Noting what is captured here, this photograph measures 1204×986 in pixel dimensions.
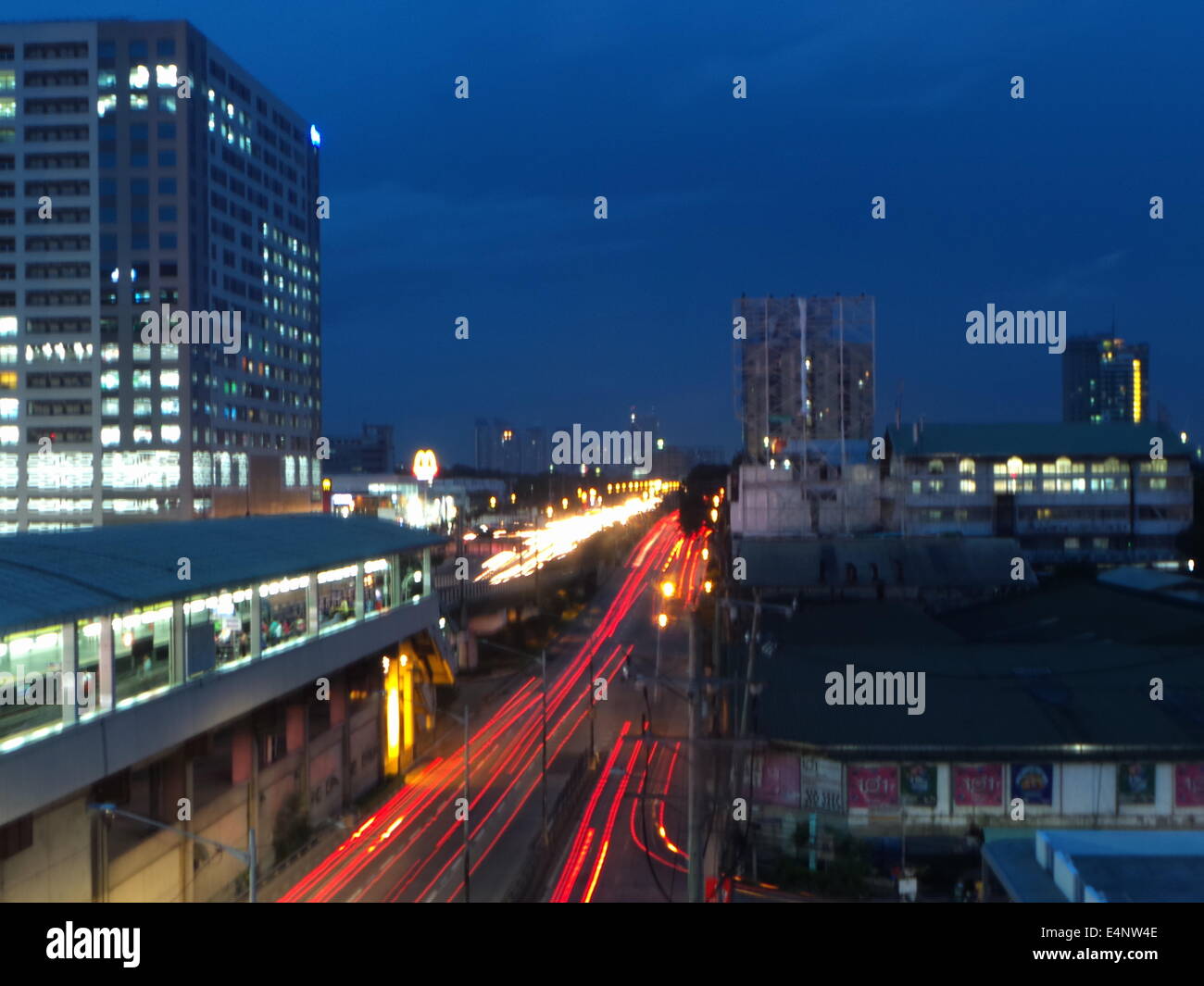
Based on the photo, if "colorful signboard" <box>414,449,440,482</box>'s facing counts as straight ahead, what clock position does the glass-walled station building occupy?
The glass-walled station building is roughly at 12 o'clock from the colorful signboard.

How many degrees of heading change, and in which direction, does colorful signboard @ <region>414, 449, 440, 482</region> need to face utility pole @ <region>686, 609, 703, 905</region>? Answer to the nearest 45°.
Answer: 0° — it already faces it

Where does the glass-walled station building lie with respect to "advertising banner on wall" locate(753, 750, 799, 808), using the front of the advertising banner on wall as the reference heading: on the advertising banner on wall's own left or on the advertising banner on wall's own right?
on the advertising banner on wall's own right

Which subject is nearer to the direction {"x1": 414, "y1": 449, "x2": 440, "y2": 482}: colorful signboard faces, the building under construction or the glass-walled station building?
the glass-walled station building

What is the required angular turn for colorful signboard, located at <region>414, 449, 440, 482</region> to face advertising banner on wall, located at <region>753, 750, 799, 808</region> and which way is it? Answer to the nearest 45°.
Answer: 0° — it already faces it

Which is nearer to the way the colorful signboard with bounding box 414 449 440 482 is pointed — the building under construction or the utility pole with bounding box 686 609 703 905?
the utility pole

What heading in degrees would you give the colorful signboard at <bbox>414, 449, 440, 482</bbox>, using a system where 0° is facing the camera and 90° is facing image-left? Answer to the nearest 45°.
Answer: approximately 0°
